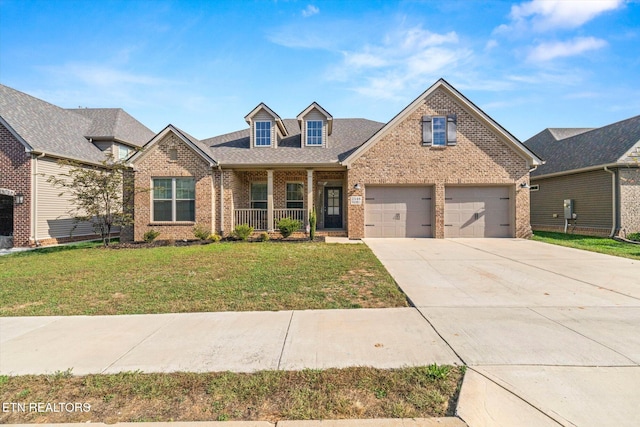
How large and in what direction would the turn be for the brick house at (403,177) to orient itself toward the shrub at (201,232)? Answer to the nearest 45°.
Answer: approximately 90° to its right

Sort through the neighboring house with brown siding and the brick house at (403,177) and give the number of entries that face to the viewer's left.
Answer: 0

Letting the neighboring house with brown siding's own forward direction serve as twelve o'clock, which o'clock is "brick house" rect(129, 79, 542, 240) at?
The brick house is roughly at 3 o'clock from the neighboring house with brown siding.

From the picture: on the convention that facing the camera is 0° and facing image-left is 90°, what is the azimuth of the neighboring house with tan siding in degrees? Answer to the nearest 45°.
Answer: approximately 45°

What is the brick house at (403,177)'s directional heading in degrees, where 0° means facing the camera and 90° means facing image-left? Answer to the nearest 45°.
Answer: approximately 0°

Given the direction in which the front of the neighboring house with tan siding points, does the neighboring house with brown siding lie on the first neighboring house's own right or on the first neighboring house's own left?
on the first neighboring house's own left

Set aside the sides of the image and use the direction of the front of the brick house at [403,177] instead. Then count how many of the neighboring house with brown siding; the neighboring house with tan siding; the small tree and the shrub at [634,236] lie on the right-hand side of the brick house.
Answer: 2

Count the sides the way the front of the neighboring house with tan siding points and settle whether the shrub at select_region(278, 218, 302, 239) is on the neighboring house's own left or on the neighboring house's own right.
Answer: on the neighboring house's own left

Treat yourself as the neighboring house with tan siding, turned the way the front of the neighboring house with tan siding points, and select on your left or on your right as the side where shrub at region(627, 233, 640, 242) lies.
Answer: on your left

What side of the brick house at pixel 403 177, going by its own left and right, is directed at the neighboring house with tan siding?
right

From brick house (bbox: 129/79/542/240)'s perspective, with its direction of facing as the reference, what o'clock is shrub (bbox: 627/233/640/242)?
The shrub is roughly at 9 o'clock from the brick house.
